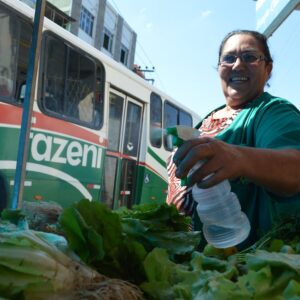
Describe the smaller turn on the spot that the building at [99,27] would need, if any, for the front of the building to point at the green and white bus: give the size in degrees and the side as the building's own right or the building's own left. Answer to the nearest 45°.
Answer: approximately 45° to the building's own right

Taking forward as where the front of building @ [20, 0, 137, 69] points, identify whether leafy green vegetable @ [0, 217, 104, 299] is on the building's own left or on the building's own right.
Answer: on the building's own right

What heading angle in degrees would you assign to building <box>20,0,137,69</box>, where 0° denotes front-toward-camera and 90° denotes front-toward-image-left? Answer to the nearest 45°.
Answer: approximately 315°

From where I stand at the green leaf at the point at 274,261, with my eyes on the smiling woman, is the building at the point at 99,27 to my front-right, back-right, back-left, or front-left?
front-left

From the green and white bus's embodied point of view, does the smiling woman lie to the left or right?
on its right

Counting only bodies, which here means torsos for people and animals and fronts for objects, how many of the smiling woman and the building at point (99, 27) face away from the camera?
0

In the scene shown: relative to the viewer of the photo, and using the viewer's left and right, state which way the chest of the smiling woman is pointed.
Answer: facing the viewer and to the left of the viewer

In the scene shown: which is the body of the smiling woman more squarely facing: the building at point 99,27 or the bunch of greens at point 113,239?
the bunch of greens

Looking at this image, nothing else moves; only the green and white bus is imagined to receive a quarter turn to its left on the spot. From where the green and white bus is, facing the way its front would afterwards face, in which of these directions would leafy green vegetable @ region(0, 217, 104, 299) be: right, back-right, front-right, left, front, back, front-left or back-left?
back-left

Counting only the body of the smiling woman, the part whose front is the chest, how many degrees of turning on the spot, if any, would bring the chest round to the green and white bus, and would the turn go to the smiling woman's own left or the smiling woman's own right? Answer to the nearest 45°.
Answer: approximately 90° to the smiling woman's own right

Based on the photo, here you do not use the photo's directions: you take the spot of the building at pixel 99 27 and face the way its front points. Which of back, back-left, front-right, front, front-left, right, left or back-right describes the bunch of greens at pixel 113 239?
front-right

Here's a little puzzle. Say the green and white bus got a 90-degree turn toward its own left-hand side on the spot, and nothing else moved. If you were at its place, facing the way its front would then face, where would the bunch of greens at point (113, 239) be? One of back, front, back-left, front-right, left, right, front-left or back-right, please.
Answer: back-left

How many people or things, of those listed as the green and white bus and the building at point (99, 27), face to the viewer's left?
0

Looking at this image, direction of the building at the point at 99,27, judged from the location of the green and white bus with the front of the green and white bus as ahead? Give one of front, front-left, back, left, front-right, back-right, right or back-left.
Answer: front-left
